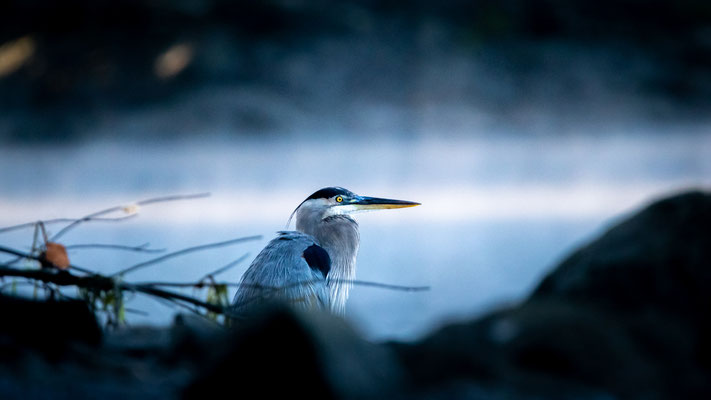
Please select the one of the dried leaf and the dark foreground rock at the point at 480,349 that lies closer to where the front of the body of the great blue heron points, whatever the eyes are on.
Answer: the dark foreground rock

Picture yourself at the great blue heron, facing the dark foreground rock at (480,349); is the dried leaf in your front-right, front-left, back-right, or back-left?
front-right

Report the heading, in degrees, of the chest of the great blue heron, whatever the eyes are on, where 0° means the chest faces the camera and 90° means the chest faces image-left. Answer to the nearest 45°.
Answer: approximately 270°
